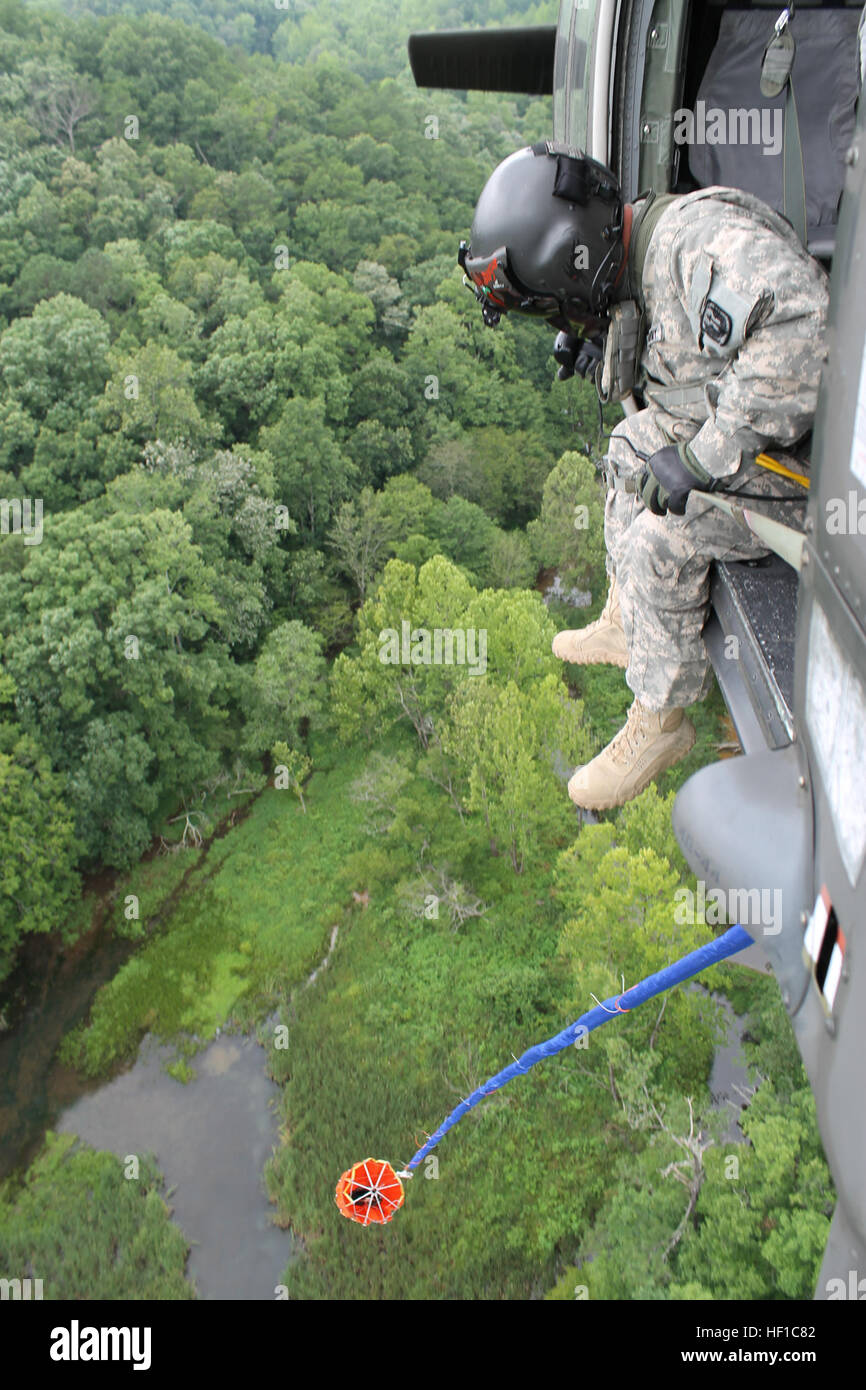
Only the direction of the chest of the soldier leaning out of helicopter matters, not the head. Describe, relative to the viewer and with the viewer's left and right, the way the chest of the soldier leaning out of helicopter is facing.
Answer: facing to the left of the viewer
